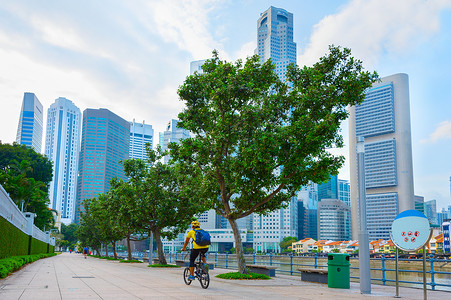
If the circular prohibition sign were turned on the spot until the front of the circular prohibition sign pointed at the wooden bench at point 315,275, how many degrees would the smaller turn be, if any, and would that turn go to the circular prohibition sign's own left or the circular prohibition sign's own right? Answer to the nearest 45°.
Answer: approximately 135° to the circular prohibition sign's own right

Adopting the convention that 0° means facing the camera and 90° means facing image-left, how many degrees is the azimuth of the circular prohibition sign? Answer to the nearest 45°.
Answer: approximately 0°

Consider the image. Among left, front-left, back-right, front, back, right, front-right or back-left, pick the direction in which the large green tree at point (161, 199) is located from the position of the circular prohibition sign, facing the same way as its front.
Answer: back-right

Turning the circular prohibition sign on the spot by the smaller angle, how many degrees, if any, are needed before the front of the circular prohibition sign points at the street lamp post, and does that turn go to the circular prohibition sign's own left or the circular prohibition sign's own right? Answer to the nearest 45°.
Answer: approximately 135° to the circular prohibition sign's own right

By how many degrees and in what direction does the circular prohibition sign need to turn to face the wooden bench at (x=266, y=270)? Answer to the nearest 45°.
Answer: approximately 135° to its right

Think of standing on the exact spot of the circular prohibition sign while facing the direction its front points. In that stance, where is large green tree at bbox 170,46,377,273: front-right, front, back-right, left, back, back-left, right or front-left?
back-right
